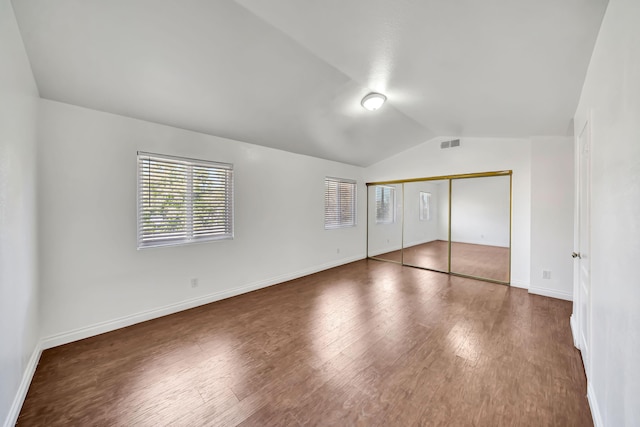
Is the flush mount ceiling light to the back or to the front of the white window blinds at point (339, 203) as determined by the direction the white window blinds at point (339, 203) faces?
to the front

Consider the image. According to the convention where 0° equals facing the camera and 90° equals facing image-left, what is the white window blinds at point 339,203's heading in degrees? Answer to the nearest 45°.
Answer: approximately 315°
